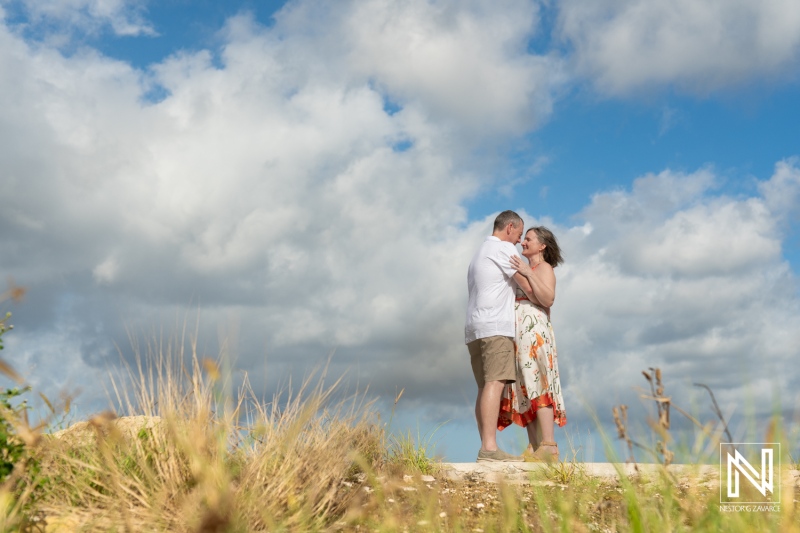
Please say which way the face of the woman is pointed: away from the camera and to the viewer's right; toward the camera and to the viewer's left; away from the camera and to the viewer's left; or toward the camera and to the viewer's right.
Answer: toward the camera and to the viewer's left

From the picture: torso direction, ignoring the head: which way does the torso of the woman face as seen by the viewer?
to the viewer's left

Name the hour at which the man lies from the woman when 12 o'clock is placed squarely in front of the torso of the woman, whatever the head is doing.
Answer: The man is roughly at 11 o'clock from the woman.
